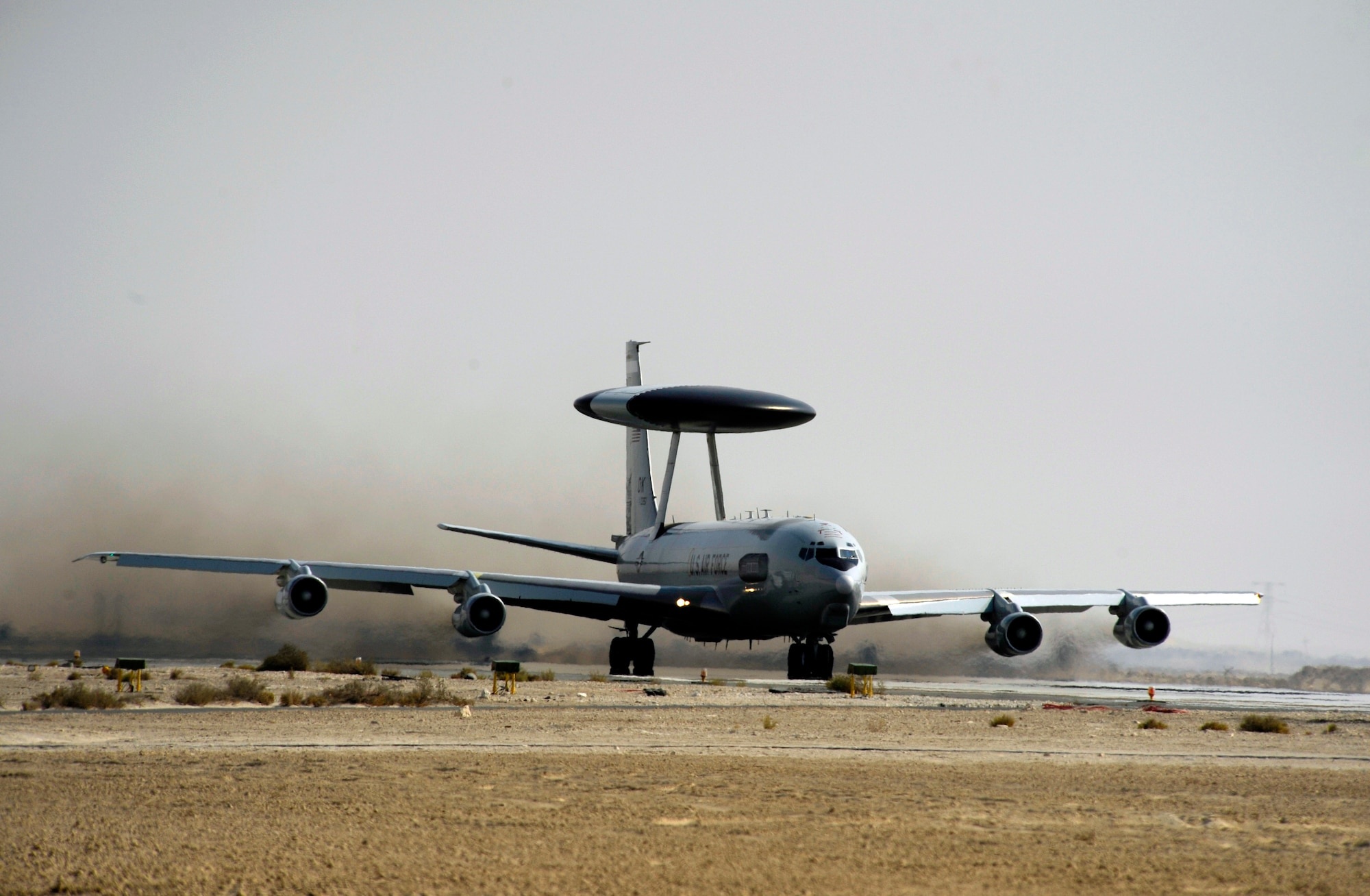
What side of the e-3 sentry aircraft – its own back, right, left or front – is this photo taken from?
front

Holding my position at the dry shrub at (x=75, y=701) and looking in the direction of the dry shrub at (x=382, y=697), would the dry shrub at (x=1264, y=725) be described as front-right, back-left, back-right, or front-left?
front-right

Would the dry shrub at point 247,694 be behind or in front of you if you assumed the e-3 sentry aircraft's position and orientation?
in front

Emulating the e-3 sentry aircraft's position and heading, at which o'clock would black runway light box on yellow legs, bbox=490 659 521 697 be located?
The black runway light box on yellow legs is roughly at 1 o'clock from the e-3 sentry aircraft.

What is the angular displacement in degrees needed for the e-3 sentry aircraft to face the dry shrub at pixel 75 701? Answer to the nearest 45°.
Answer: approximately 45° to its right

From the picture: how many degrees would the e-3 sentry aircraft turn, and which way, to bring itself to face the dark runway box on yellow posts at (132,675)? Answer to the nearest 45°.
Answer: approximately 45° to its right

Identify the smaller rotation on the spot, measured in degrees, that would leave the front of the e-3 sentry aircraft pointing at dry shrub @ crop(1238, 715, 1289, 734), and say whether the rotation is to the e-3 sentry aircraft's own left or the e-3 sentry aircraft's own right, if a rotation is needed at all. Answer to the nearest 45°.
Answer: approximately 45° to the e-3 sentry aircraft's own left

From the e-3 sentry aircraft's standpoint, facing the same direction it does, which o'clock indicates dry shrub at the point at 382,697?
The dry shrub is roughly at 1 o'clock from the e-3 sentry aircraft.
